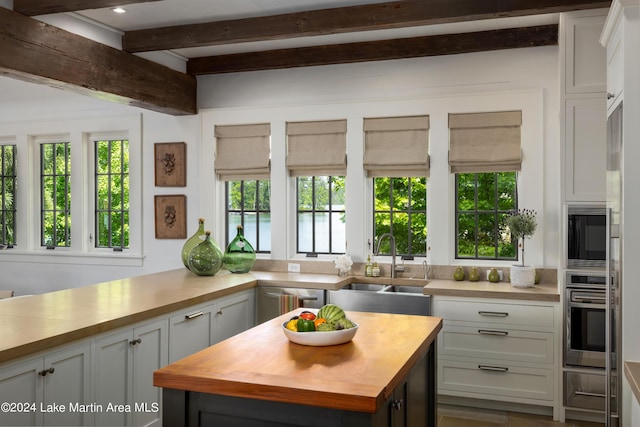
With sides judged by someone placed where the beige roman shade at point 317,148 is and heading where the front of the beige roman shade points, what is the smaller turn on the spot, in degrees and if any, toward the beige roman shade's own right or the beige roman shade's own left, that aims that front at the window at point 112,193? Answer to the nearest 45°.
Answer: approximately 90° to the beige roman shade's own right

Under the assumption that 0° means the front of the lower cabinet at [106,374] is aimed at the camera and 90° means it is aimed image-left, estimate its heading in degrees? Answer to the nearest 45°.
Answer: approximately 315°

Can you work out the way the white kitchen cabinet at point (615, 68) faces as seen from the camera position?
facing to the left of the viewer

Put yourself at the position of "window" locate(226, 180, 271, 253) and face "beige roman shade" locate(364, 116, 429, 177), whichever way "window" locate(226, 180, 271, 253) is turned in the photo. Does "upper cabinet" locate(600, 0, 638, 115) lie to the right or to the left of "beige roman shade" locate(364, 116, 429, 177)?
right

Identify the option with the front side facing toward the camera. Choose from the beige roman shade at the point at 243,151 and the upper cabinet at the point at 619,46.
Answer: the beige roman shade

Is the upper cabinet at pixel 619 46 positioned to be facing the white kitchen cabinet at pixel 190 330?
yes

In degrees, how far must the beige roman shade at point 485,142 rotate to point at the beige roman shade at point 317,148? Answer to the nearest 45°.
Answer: approximately 90° to its right

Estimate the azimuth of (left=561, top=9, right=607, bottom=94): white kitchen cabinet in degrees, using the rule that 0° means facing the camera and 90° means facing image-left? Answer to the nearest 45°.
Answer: approximately 0°

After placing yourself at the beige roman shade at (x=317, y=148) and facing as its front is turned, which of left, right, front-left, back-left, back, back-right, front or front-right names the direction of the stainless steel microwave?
front-left

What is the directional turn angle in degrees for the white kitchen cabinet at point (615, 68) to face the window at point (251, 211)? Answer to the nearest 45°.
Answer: approximately 45° to its right

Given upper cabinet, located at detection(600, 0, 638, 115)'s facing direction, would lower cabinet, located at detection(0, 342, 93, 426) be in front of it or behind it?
in front

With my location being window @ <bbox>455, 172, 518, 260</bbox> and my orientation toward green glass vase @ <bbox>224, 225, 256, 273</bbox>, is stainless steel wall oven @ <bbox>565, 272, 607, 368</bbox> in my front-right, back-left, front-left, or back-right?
back-left

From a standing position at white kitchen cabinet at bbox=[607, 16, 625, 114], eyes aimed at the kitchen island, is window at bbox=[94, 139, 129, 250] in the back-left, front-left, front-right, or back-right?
front-right

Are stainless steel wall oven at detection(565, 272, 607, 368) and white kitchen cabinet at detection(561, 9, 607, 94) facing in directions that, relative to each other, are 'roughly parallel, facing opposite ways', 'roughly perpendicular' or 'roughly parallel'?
roughly parallel

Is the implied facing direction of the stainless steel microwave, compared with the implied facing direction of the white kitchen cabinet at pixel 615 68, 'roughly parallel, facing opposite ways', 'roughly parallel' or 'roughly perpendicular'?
roughly perpendicular

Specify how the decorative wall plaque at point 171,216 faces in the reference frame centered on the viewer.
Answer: facing the viewer

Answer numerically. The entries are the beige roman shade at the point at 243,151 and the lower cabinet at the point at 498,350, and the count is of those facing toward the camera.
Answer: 2
